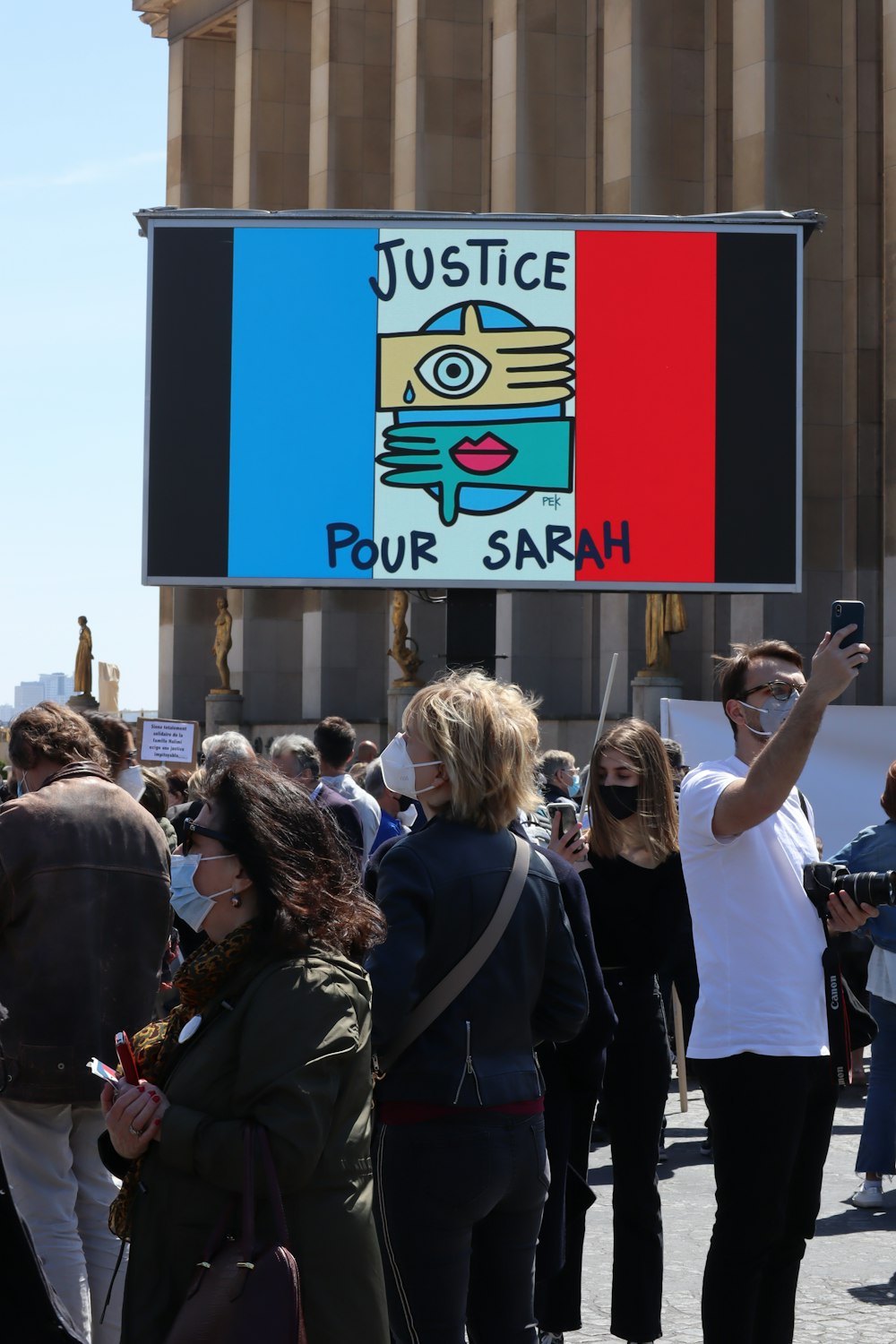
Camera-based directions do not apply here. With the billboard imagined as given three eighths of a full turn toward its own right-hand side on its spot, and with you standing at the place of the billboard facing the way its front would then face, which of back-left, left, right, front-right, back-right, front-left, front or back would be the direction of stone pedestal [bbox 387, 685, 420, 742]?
front-right

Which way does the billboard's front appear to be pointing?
toward the camera

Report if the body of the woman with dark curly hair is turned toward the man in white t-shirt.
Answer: no

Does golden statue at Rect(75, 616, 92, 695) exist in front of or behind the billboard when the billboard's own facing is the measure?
behind

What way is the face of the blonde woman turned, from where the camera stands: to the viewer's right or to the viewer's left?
to the viewer's left

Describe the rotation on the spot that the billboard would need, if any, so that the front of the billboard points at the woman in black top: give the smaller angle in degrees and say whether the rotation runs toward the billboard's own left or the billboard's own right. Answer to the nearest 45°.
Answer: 0° — it already faces them

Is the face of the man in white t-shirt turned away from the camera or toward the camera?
toward the camera

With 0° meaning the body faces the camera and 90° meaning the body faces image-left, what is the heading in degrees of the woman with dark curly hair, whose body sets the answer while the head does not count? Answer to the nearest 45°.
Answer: approximately 90°
